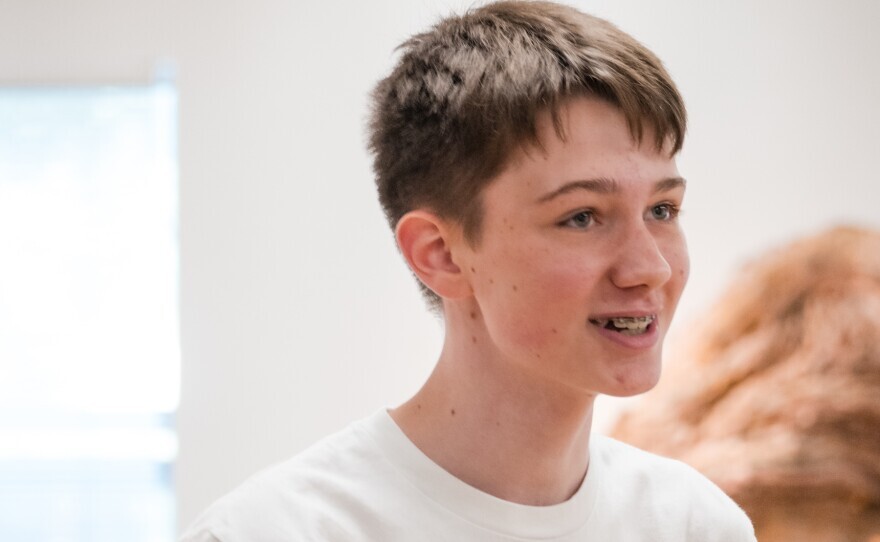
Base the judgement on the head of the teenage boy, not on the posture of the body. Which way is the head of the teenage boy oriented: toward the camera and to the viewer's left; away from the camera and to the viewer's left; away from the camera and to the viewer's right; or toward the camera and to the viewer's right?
toward the camera and to the viewer's right

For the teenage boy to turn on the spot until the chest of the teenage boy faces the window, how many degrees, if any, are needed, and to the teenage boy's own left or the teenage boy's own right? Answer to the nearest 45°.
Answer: approximately 180°

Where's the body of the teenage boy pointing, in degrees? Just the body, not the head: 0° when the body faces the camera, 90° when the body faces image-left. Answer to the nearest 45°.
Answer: approximately 315°
